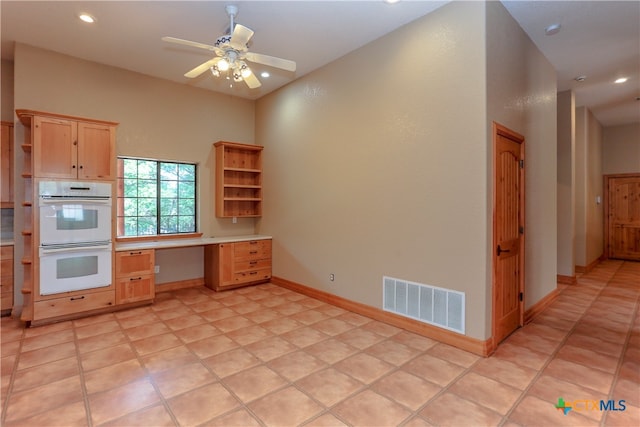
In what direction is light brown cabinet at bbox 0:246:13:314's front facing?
toward the camera

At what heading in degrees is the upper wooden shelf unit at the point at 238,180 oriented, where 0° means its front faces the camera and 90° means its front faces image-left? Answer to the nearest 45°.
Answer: approximately 315°

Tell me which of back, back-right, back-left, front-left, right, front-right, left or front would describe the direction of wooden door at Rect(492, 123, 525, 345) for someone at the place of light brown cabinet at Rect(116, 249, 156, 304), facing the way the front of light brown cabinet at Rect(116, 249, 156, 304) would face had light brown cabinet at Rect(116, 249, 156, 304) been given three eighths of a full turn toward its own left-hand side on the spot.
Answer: right

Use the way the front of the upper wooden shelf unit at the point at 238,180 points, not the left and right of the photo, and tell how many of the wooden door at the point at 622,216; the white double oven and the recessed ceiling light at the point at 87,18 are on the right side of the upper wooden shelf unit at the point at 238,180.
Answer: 2

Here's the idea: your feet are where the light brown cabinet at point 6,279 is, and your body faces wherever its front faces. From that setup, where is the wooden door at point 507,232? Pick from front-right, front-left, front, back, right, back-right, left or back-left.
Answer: front-left

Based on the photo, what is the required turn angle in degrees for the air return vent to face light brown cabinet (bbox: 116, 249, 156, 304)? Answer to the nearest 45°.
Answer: approximately 45° to its right

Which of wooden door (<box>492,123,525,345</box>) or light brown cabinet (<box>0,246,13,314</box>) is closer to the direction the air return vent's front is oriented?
the light brown cabinet

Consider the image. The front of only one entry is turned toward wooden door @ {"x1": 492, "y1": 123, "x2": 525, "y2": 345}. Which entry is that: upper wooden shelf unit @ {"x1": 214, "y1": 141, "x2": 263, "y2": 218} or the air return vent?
the upper wooden shelf unit

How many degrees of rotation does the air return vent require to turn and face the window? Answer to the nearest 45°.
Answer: approximately 45° to its right

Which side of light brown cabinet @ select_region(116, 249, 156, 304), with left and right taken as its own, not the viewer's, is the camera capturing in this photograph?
front

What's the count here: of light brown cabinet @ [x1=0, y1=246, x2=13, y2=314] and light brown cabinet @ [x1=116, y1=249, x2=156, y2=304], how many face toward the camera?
2

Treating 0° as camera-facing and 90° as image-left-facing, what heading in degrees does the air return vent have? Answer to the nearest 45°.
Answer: approximately 45°

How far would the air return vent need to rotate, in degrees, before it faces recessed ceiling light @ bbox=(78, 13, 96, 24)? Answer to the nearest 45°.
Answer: approximately 45° to its right

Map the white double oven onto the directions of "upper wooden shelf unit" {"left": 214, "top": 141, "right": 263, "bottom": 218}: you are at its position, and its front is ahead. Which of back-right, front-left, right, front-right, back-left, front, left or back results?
right

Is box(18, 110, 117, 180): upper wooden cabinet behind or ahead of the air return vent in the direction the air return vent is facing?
ahead
